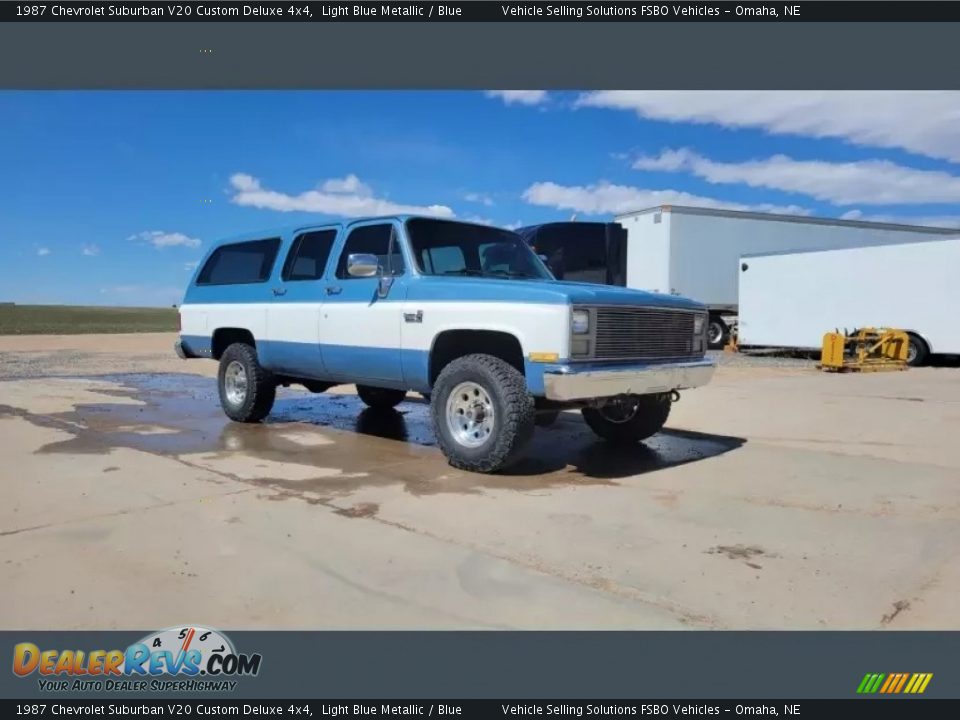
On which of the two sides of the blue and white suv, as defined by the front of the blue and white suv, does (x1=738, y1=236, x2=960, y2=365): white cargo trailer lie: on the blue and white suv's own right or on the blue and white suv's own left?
on the blue and white suv's own left

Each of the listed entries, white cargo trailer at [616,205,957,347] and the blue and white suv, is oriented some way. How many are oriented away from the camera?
0

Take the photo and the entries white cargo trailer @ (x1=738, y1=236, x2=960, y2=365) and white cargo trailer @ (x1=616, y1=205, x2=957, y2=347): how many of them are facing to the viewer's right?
0

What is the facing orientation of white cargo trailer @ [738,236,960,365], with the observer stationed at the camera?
facing away from the viewer and to the left of the viewer

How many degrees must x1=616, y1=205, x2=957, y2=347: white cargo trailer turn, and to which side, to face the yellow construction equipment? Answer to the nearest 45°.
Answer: approximately 90° to its left

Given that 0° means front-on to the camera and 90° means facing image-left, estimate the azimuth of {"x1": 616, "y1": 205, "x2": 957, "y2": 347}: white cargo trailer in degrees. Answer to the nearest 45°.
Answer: approximately 45°
